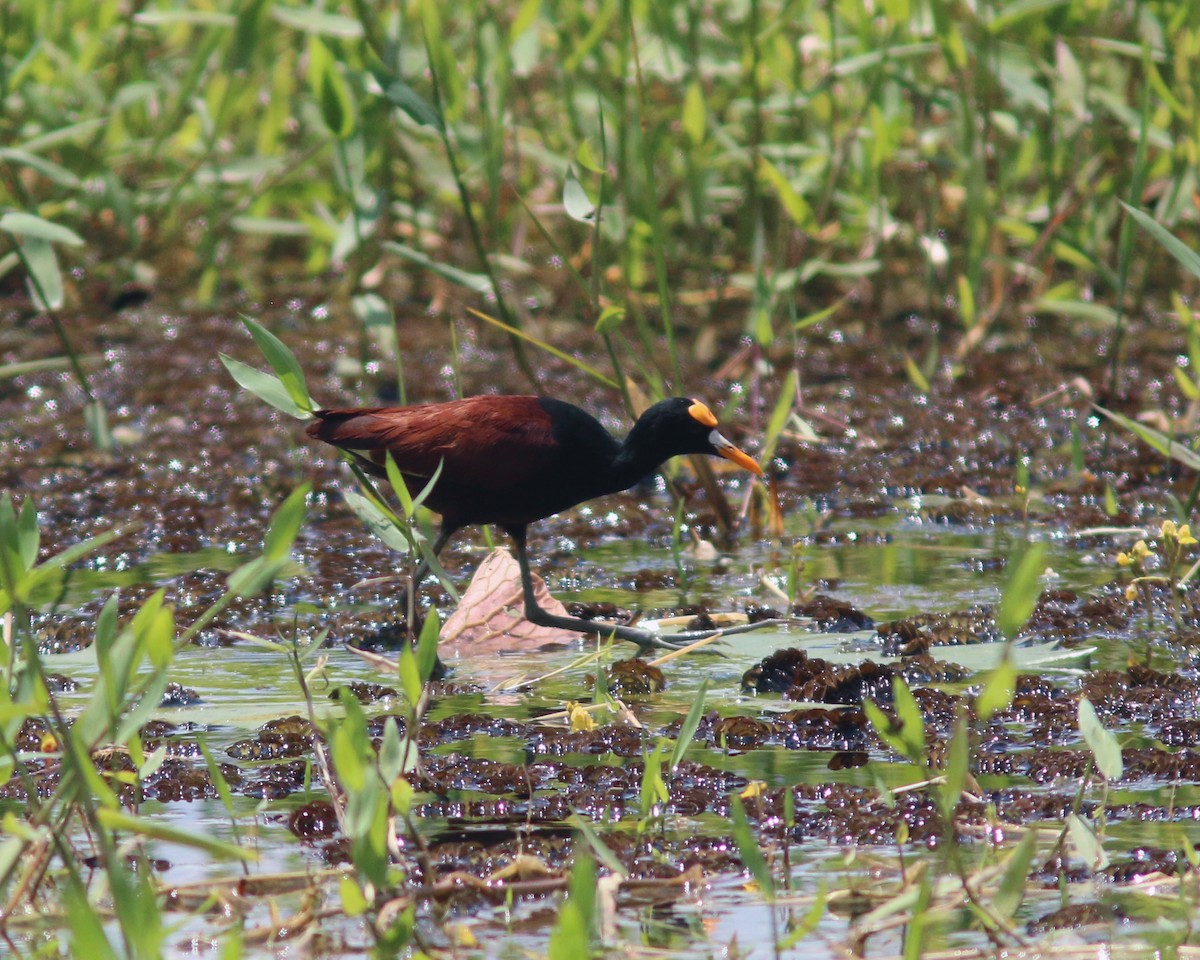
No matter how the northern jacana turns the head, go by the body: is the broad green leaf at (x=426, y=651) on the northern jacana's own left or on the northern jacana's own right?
on the northern jacana's own right

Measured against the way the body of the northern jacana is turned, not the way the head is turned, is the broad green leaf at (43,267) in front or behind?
behind

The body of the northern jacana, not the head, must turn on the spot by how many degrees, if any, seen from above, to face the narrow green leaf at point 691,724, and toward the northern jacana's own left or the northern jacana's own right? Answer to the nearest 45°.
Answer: approximately 90° to the northern jacana's own right

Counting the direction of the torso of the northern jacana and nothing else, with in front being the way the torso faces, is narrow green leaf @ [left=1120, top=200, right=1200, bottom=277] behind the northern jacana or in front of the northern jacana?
in front

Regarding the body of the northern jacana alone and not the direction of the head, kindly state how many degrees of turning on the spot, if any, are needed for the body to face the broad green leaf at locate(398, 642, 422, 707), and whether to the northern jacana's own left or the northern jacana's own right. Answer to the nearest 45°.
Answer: approximately 90° to the northern jacana's own right

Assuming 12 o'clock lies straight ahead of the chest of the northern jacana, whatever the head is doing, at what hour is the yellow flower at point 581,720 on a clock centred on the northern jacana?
The yellow flower is roughly at 3 o'clock from the northern jacana.

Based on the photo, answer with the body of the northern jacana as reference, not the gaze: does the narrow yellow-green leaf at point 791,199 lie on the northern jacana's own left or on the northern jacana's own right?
on the northern jacana's own left

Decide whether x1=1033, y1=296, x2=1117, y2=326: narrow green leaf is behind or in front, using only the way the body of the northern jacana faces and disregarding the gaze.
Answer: in front

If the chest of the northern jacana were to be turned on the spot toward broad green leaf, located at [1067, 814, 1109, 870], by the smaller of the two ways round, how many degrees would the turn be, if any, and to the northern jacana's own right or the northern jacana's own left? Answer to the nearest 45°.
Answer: approximately 90° to the northern jacana's own right

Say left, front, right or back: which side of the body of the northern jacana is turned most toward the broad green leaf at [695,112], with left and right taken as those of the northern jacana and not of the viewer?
left

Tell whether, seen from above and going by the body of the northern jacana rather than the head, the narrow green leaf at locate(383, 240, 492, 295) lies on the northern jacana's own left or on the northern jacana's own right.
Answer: on the northern jacana's own left

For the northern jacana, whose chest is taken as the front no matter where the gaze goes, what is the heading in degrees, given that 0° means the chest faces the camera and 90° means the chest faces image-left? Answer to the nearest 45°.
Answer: approximately 270°
